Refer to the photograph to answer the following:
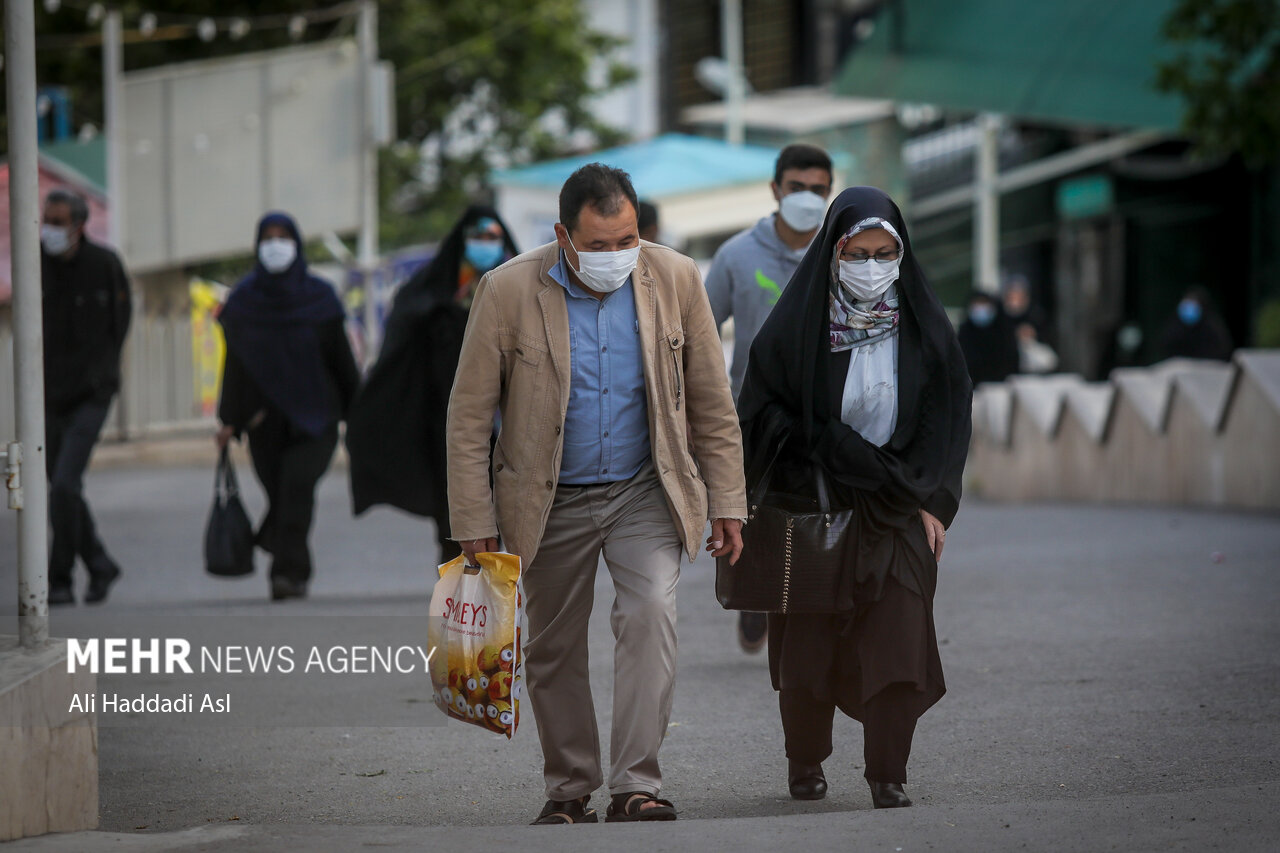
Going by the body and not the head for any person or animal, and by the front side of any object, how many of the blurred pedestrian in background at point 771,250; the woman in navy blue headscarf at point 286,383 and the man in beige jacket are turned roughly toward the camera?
3

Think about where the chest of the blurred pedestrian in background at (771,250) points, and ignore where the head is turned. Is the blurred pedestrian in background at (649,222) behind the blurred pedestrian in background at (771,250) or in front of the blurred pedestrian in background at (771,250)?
behind

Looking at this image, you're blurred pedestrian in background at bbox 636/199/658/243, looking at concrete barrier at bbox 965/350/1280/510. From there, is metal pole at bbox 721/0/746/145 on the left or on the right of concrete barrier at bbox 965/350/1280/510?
left

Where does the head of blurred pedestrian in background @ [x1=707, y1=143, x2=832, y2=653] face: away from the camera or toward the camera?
toward the camera

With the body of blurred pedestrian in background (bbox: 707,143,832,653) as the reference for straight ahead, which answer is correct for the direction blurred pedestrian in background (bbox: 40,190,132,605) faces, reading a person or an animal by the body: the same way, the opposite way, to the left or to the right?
the same way

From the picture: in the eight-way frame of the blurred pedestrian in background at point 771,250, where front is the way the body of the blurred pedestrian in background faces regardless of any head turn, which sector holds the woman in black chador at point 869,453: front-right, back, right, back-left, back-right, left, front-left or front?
front

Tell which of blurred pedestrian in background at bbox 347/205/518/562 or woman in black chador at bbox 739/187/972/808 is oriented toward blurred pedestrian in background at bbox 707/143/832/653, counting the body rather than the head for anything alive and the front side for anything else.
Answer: blurred pedestrian in background at bbox 347/205/518/562

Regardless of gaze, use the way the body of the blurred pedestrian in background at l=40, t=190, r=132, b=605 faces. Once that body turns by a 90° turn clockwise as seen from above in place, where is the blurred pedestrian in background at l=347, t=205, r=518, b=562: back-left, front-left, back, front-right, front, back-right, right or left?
back

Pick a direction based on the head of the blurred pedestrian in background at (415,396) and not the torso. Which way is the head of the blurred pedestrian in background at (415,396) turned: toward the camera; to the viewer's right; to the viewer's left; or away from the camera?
toward the camera

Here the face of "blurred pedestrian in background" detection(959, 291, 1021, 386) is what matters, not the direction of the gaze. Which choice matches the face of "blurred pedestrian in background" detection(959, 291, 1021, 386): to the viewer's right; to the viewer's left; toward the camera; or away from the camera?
toward the camera

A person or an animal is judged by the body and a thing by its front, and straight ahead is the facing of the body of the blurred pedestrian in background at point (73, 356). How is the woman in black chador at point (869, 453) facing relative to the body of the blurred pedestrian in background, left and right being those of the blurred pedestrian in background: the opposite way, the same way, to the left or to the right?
the same way

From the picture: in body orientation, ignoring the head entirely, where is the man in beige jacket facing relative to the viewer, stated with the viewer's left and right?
facing the viewer

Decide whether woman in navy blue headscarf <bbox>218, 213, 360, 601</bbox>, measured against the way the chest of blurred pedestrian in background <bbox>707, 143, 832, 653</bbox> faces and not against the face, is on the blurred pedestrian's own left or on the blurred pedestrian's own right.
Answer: on the blurred pedestrian's own right

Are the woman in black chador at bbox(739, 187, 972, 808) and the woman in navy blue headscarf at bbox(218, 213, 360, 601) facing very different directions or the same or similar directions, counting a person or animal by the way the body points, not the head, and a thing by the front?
same or similar directions

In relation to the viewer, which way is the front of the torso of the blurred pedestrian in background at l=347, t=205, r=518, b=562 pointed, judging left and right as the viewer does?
facing the viewer and to the right of the viewer

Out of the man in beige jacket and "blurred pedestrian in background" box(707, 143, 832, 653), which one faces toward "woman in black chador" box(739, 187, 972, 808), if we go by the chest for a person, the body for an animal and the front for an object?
the blurred pedestrian in background
